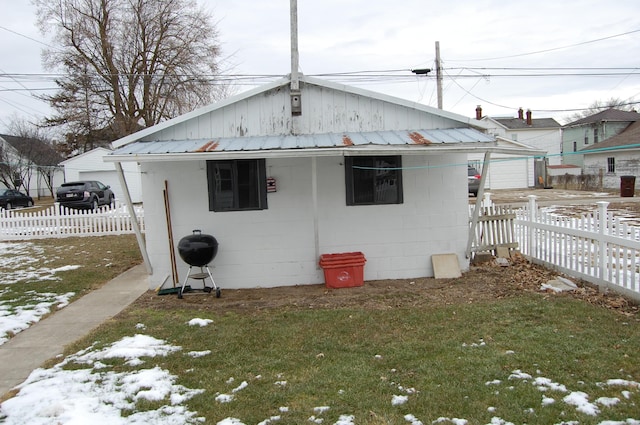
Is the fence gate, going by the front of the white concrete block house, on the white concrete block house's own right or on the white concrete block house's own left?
on the white concrete block house's own left

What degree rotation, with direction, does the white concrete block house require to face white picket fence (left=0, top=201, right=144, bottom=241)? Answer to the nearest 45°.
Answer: approximately 135° to its right

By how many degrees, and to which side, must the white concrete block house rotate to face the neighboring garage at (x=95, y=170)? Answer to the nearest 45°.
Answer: approximately 135° to its right

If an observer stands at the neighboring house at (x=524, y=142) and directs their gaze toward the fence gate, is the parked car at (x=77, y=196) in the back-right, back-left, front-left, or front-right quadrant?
front-right

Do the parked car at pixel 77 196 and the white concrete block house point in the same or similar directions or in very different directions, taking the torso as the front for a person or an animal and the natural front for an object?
very different directions

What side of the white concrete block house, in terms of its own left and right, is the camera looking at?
front

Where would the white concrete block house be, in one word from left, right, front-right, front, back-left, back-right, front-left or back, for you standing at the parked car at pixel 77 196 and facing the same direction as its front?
back-right

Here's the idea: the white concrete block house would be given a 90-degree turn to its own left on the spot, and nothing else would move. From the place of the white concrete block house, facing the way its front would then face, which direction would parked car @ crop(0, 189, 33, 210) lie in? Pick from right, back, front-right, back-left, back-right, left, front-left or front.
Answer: back-left

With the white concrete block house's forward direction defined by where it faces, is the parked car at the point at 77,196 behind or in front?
behind

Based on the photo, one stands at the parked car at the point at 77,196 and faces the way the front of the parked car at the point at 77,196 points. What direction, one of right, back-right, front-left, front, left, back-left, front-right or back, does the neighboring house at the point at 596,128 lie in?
front-right

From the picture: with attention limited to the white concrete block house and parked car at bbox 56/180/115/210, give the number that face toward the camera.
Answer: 1

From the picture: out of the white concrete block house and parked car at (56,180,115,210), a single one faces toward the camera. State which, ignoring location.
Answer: the white concrete block house

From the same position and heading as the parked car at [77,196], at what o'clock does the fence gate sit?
The fence gate is roughly at 4 o'clock from the parked car.

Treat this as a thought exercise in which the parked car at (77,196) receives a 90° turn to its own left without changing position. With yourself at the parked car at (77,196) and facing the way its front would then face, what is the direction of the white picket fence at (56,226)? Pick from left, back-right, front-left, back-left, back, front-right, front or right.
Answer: back-left

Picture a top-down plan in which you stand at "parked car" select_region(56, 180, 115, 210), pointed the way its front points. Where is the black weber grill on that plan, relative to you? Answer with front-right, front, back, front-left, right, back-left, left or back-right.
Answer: back-right

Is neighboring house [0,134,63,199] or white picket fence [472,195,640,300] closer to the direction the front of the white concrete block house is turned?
the white picket fence

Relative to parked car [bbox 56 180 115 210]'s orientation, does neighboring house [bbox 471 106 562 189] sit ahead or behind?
ahead
